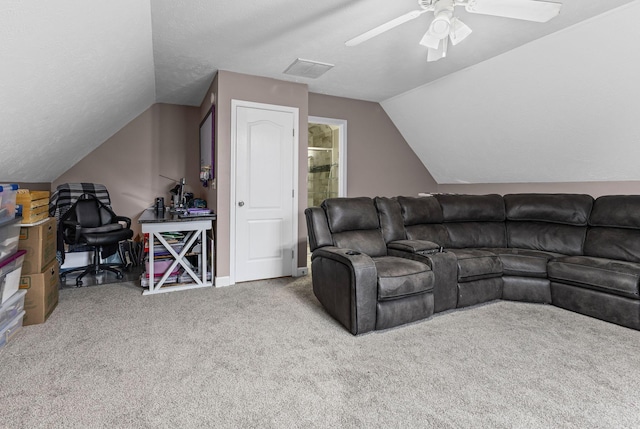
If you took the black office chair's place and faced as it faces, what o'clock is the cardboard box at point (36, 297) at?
The cardboard box is roughly at 2 o'clock from the black office chair.

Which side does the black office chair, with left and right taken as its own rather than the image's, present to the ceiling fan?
front

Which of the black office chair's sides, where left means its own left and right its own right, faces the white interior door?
front

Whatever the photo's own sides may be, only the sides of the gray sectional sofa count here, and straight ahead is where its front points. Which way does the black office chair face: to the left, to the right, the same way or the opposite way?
to the left

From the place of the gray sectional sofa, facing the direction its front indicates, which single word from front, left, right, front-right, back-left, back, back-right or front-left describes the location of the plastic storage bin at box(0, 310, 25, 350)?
front-right

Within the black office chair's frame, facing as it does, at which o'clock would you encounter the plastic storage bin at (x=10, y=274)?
The plastic storage bin is roughly at 2 o'clock from the black office chair.

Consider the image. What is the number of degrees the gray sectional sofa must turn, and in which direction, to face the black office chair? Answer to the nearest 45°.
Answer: approximately 90° to its right

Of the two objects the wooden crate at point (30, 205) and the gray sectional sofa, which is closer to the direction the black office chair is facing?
the gray sectional sofa

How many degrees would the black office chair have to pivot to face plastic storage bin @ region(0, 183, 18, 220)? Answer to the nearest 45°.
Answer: approximately 45° to its right

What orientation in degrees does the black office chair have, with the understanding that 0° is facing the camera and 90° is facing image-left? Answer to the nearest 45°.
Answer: approximately 315°
